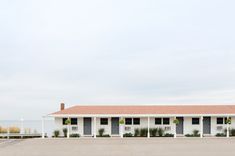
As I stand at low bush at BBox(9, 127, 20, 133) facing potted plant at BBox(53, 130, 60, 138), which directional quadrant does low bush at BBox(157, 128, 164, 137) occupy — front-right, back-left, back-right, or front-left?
front-left

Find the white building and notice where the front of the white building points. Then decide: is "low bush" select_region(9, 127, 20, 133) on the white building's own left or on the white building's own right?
on the white building's own right

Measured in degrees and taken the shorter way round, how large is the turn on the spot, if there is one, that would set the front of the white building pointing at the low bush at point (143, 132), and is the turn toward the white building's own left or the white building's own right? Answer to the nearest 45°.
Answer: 0° — it already faces it

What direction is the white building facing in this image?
toward the camera

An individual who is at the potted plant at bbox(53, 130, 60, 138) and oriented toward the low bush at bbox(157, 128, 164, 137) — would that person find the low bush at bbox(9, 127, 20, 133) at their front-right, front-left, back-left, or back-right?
back-left
